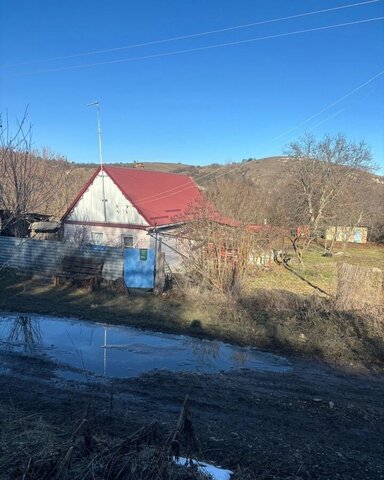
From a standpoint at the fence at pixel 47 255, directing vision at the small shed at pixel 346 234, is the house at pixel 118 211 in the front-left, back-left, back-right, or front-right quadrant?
front-left

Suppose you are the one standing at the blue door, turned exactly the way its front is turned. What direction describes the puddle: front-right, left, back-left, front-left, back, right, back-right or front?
front

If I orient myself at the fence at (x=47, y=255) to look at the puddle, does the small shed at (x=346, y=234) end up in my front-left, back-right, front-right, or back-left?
back-left

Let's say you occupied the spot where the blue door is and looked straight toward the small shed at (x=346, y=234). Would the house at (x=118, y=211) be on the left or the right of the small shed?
left

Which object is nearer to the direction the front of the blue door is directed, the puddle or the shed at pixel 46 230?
the puddle

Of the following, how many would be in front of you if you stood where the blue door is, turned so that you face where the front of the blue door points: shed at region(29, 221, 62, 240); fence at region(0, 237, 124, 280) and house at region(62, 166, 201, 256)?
0

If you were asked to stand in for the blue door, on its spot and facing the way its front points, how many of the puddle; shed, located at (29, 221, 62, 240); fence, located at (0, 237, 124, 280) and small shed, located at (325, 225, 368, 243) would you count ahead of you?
1

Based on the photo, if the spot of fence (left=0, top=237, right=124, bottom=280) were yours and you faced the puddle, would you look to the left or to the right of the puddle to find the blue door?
left

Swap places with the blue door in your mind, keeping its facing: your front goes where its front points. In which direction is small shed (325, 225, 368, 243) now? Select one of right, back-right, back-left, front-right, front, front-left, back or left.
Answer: back-left

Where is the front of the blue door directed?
toward the camera

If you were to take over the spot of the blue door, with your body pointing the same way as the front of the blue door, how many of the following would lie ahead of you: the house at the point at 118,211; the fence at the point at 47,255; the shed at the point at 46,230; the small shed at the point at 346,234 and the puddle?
1

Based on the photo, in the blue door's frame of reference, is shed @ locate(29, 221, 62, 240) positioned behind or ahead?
behind

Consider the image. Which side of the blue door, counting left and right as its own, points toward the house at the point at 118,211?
back

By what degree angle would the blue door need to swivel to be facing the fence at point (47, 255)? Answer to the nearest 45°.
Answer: approximately 135° to its right

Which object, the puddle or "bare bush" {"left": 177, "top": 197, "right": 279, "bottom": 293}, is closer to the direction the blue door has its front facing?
the puddle

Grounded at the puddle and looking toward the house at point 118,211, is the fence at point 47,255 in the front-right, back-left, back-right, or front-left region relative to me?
front-left

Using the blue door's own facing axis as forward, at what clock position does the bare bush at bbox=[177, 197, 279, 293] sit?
The bare bush is roughly at 10 o'clock from the blue door.

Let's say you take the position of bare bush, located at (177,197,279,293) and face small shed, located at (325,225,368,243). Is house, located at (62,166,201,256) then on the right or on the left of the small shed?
left
